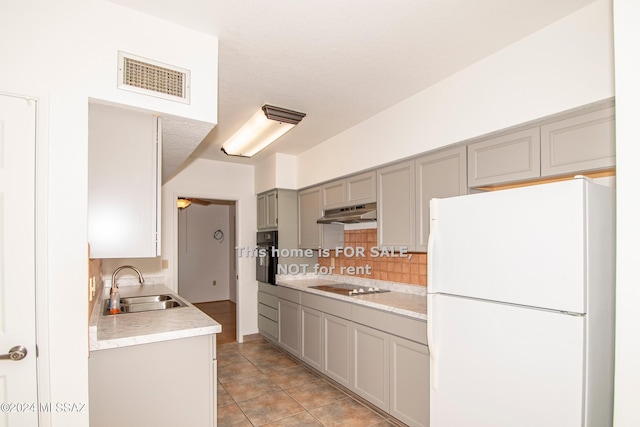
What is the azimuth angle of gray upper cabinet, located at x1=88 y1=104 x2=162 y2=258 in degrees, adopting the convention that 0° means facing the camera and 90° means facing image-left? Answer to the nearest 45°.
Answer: approximately 270°

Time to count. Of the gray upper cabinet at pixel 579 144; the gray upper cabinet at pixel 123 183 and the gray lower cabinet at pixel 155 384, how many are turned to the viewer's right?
2

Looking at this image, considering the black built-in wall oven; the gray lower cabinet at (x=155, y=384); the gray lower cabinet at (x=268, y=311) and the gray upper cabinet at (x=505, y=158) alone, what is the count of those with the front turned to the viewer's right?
1

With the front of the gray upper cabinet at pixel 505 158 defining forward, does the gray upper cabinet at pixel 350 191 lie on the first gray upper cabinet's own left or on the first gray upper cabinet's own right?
on the first gray upper cabinet's own right

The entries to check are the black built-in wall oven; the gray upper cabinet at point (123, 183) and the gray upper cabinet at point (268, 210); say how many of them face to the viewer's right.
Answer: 1

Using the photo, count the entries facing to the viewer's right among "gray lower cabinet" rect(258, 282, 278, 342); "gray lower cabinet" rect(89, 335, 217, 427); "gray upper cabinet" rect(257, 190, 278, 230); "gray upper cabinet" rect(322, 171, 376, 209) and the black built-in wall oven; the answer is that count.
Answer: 1

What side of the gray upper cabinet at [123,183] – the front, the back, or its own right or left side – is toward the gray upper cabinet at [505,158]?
front

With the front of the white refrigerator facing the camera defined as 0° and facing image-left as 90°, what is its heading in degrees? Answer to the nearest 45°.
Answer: approximately 45°

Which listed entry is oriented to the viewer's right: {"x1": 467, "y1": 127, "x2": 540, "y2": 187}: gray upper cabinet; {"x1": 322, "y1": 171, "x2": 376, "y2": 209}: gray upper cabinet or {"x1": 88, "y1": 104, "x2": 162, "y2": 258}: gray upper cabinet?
{"x1": 88, "y1": 104, "x2": 162, "y2": 258}: gray upper cabinet

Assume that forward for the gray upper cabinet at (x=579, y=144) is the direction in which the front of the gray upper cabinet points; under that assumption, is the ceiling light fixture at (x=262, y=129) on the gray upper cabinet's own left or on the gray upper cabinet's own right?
on the gray upper cabinet's own right

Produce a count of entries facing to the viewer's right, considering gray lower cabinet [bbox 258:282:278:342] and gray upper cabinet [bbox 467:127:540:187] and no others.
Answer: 0

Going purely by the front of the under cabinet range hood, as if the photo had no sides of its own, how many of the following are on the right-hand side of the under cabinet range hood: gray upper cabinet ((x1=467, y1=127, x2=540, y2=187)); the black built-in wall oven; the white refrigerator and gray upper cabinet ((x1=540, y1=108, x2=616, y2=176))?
1

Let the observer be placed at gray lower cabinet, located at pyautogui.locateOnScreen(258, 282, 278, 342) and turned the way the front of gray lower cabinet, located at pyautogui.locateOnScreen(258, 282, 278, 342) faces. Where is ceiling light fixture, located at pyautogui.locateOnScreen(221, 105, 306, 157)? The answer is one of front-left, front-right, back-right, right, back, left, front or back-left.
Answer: front-left

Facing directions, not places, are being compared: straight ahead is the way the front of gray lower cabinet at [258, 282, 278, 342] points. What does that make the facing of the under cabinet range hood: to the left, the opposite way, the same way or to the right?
the same way

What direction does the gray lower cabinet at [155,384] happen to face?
to the viewer's right

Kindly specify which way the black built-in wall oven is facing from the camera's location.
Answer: facing the viewer and to the left of the viewer
